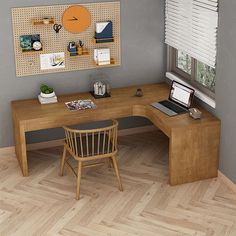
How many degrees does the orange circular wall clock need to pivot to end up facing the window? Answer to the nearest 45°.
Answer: approximately 90° to its left

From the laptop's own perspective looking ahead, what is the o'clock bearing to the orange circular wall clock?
The orange circular wall clock is roughly at 2 o'clock from the laptop.

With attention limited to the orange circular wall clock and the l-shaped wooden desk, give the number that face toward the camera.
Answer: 2

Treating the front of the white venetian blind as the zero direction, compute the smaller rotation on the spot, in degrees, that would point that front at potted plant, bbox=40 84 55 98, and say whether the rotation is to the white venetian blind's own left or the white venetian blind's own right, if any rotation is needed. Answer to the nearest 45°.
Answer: approximately 45° to the white venetian blind's own right

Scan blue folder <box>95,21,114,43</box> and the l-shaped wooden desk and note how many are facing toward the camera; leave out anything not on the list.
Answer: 2

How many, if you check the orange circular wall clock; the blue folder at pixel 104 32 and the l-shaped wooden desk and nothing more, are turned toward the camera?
3

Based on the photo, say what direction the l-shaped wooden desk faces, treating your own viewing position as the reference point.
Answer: facing the viewer

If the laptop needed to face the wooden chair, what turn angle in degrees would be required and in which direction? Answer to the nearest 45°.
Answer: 0° — it already faces it

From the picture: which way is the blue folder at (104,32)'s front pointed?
toward the camera
